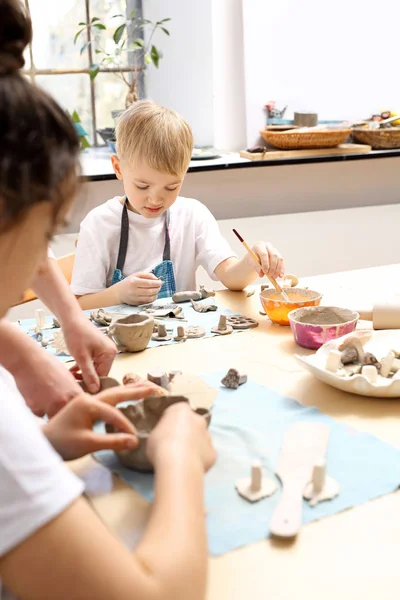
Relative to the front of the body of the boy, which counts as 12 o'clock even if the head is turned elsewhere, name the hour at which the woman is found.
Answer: The woman is roughly at 12 o'clock from the boy.

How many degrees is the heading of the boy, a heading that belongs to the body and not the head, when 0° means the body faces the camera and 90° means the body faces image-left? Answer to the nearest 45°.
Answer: approximately 0°

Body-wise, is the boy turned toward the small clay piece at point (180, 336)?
yes

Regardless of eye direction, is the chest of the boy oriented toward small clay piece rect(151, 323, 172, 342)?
yes

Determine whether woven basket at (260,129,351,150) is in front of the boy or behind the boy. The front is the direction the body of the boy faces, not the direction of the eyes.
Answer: behind

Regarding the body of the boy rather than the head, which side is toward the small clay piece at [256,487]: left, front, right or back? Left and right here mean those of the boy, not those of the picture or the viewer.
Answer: front

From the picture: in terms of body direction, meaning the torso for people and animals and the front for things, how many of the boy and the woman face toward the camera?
1

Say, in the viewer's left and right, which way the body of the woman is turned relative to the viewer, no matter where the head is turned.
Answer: facing away from the viewer and to the right of the viewer

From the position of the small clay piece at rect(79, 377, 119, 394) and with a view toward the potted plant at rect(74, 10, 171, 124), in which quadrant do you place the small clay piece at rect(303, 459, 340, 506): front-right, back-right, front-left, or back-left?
back-right

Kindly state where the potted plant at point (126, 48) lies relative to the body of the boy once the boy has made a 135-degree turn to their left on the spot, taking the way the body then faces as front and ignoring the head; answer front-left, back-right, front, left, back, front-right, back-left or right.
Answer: front-left
